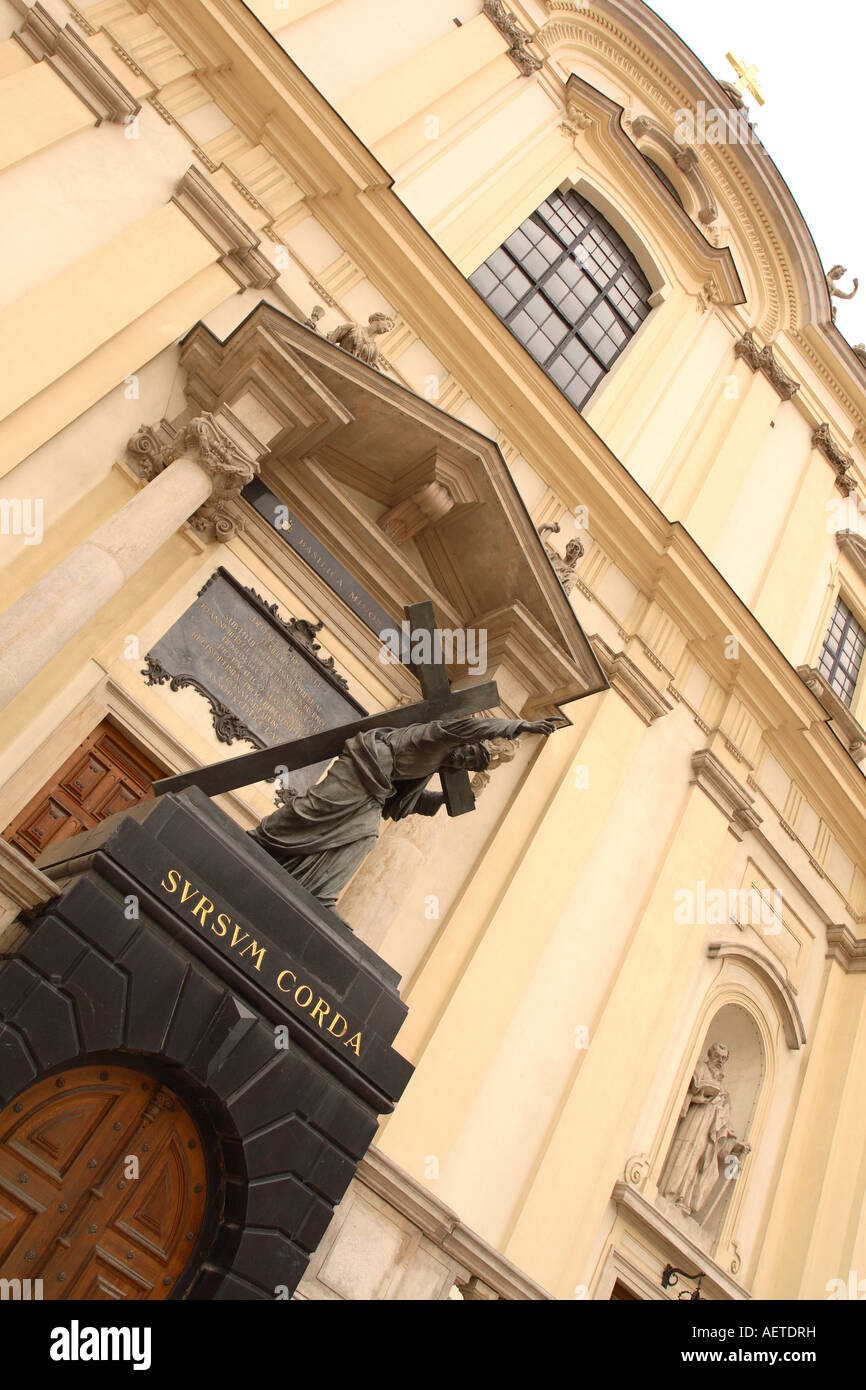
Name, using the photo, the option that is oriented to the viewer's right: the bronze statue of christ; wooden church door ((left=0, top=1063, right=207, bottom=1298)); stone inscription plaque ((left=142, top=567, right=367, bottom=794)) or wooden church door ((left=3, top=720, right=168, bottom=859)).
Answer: the bronze statue of christ

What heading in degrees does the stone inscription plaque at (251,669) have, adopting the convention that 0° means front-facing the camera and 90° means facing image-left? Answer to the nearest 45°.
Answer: approximately 0°

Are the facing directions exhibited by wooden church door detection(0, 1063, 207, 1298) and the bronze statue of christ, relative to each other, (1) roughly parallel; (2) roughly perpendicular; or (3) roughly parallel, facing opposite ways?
roughly perpendicular

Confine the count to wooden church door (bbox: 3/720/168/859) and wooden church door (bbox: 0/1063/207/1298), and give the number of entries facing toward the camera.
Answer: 2

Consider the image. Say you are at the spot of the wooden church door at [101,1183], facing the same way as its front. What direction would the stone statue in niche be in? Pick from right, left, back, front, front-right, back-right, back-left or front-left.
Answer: back-left

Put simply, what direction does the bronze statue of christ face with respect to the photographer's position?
facing to the right of the viewer

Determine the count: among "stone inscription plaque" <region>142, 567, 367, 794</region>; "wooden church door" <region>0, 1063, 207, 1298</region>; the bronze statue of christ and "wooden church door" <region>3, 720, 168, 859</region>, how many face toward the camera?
3

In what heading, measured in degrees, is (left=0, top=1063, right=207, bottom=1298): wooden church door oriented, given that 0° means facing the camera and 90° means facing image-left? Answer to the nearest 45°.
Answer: approximately 0°

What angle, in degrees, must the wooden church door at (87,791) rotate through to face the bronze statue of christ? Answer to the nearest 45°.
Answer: approximately 45° to its left

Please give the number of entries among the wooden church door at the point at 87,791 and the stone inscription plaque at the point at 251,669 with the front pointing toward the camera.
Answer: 2
